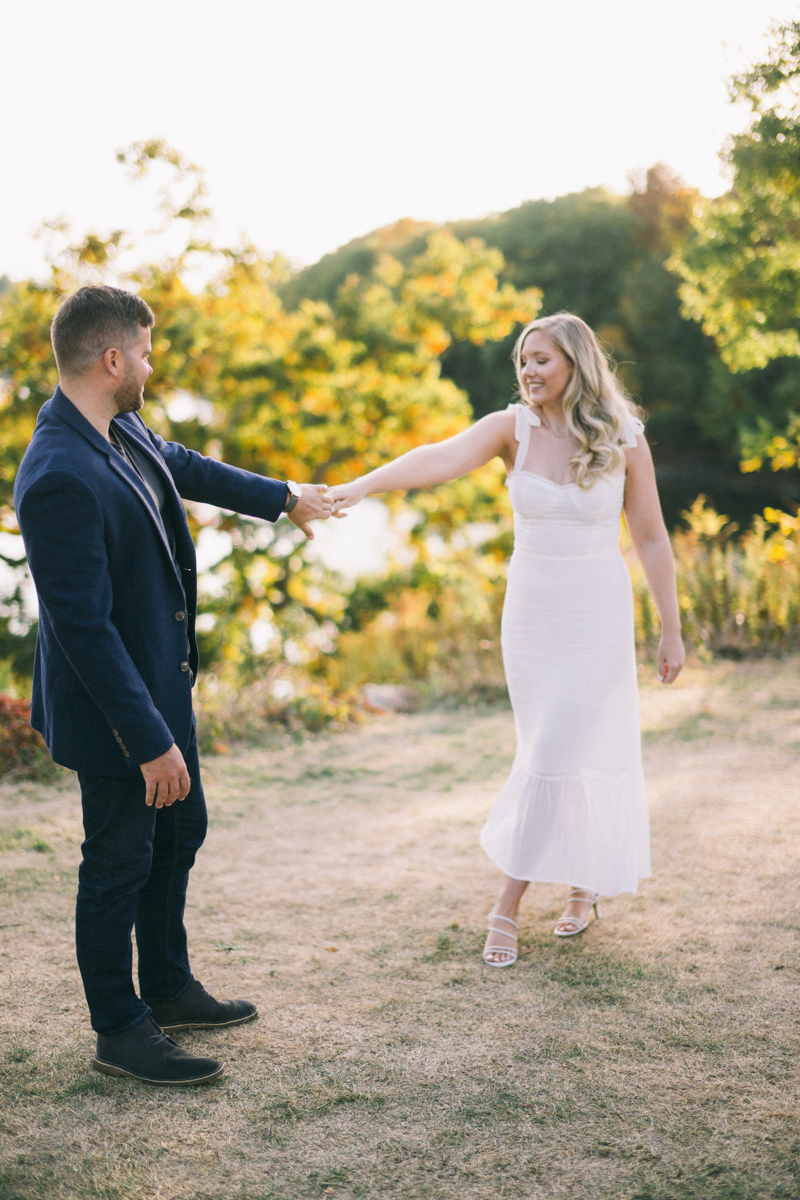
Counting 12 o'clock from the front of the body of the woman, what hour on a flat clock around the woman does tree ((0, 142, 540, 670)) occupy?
The tree is roughly at 4 o'clock from the woman.

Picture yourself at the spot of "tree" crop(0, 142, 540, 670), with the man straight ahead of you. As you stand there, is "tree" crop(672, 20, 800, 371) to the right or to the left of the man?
left

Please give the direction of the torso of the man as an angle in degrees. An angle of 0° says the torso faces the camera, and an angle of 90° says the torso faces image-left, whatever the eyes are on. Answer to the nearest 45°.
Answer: approximately 270°

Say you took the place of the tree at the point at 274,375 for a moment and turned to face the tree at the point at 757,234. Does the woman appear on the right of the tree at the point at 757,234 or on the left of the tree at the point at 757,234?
right

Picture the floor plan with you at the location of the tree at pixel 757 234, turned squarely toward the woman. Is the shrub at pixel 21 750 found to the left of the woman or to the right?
right

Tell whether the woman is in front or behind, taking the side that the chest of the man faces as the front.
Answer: in front

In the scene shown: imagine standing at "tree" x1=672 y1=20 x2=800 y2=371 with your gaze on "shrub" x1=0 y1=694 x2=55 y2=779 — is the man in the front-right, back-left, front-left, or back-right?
front-left

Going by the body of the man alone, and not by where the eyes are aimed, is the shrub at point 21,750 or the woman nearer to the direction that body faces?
the woman

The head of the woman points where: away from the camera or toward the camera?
toward the camera

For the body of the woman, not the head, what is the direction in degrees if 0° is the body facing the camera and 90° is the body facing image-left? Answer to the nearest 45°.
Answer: approximately 45°

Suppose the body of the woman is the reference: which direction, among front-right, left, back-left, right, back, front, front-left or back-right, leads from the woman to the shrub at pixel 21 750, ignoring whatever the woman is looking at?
right

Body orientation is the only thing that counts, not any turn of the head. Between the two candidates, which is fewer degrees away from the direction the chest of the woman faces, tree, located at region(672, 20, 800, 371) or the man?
the man
